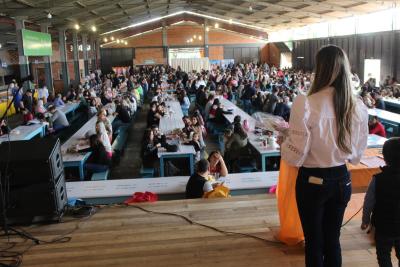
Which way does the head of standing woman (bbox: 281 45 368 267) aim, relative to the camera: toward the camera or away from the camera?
away from the camera

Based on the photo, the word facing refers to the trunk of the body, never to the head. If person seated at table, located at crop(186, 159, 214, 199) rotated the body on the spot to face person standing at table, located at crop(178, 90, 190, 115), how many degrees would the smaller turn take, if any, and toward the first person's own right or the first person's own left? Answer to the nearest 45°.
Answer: approximately 45° to the first person's own left

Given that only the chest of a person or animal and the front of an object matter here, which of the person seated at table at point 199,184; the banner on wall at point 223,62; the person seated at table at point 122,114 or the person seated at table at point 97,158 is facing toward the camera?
the banner on wall

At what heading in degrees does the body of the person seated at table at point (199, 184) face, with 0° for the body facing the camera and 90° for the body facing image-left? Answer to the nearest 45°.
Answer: approximately 225°

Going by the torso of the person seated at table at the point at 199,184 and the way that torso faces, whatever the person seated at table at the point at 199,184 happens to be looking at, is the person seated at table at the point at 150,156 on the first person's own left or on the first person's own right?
on the first person's own left

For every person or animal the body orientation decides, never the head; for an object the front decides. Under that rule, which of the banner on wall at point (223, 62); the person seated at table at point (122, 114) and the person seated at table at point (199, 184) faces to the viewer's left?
the person seated at table at point (122, 114)

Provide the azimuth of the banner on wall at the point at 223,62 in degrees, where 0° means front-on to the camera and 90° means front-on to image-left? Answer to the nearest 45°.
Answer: approximately 0°

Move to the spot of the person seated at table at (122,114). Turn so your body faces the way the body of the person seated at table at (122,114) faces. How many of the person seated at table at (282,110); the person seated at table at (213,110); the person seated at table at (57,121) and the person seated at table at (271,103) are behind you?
3
